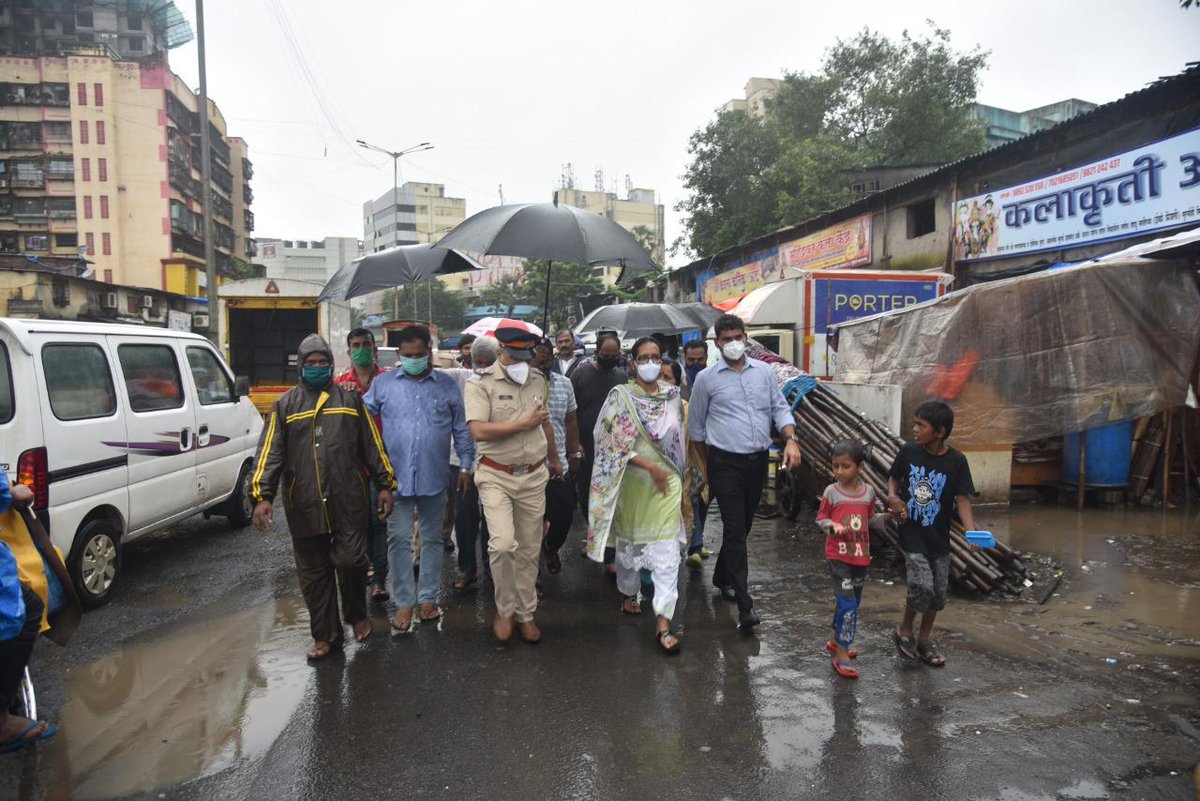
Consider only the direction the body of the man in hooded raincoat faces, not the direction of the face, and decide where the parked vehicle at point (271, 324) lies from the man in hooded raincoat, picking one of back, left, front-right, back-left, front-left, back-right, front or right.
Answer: back

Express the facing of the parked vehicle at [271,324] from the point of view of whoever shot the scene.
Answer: facing away from the viewer

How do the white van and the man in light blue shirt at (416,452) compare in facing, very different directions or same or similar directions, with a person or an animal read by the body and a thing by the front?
very different directions

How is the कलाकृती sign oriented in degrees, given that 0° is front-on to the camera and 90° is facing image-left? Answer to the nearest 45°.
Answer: approximately 45°

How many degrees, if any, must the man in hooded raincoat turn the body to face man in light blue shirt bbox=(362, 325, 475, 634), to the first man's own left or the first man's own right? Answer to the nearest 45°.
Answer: approximately 135° to the first man's own left

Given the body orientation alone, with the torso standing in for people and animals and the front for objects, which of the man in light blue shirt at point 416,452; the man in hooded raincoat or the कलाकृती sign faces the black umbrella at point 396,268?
the कलाकृती sign

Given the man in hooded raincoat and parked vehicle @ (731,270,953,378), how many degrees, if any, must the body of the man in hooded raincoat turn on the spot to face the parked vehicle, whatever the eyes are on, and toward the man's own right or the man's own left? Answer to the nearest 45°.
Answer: approximately 135° to the man's own left

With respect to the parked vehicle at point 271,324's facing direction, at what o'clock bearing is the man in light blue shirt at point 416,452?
The man in light blue shirt is roughly at 6 o'clock from the parked vehicle.

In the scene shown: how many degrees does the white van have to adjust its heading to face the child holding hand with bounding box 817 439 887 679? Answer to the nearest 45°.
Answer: approximately 90° to its right

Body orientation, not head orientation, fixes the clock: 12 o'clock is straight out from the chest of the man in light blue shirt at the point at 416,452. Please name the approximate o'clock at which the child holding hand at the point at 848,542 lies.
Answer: The child holding hand is roughly at 10 o'clock from the man in light blue shirt.

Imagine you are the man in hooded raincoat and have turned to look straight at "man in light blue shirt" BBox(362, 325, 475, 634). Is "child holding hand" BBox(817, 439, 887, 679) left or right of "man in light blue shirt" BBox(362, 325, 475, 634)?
right

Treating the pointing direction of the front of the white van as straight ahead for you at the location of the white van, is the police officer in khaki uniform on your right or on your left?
on your right

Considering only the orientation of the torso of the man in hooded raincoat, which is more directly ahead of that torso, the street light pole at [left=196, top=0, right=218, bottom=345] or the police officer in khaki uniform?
the police officer in khaki uniform

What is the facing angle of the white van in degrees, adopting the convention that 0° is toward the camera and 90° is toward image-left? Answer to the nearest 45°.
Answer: approximately 225°

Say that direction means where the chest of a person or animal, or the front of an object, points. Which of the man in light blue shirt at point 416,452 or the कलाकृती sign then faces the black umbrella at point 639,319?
the कलाकृती sign
